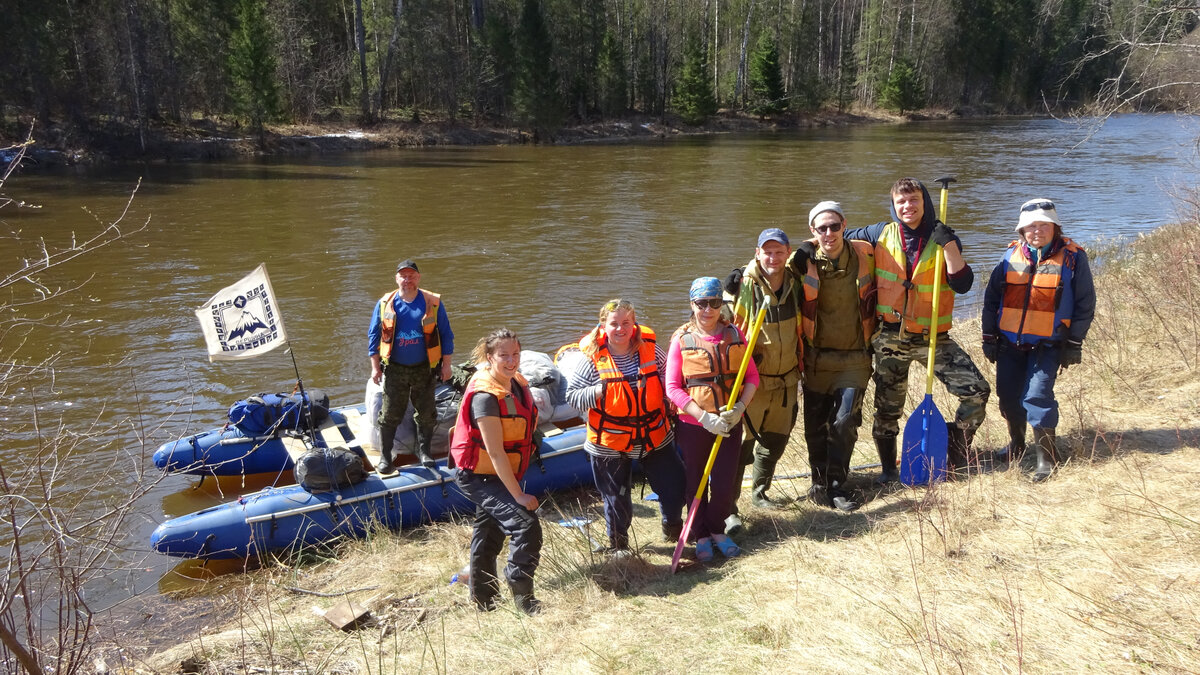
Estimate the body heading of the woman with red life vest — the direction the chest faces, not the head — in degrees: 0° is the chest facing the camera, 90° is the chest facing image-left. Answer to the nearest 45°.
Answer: approximately 315°

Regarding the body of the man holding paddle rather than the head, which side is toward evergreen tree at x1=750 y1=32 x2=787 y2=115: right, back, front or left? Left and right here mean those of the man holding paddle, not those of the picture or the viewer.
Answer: back

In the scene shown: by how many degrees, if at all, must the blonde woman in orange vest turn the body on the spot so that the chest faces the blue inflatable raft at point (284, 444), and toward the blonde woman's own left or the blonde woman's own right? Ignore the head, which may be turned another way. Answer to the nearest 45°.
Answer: approximately 135° to the blonde woman's own right

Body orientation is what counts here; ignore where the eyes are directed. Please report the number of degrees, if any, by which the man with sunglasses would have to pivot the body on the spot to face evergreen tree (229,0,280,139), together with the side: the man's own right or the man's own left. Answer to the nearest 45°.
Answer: approximately 135° to the man's own right

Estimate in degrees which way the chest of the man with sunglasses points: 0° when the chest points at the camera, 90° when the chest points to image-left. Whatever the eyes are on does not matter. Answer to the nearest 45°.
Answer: approximately 0°

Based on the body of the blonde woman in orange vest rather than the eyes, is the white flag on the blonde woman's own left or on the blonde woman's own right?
on the blonde woman's own right
